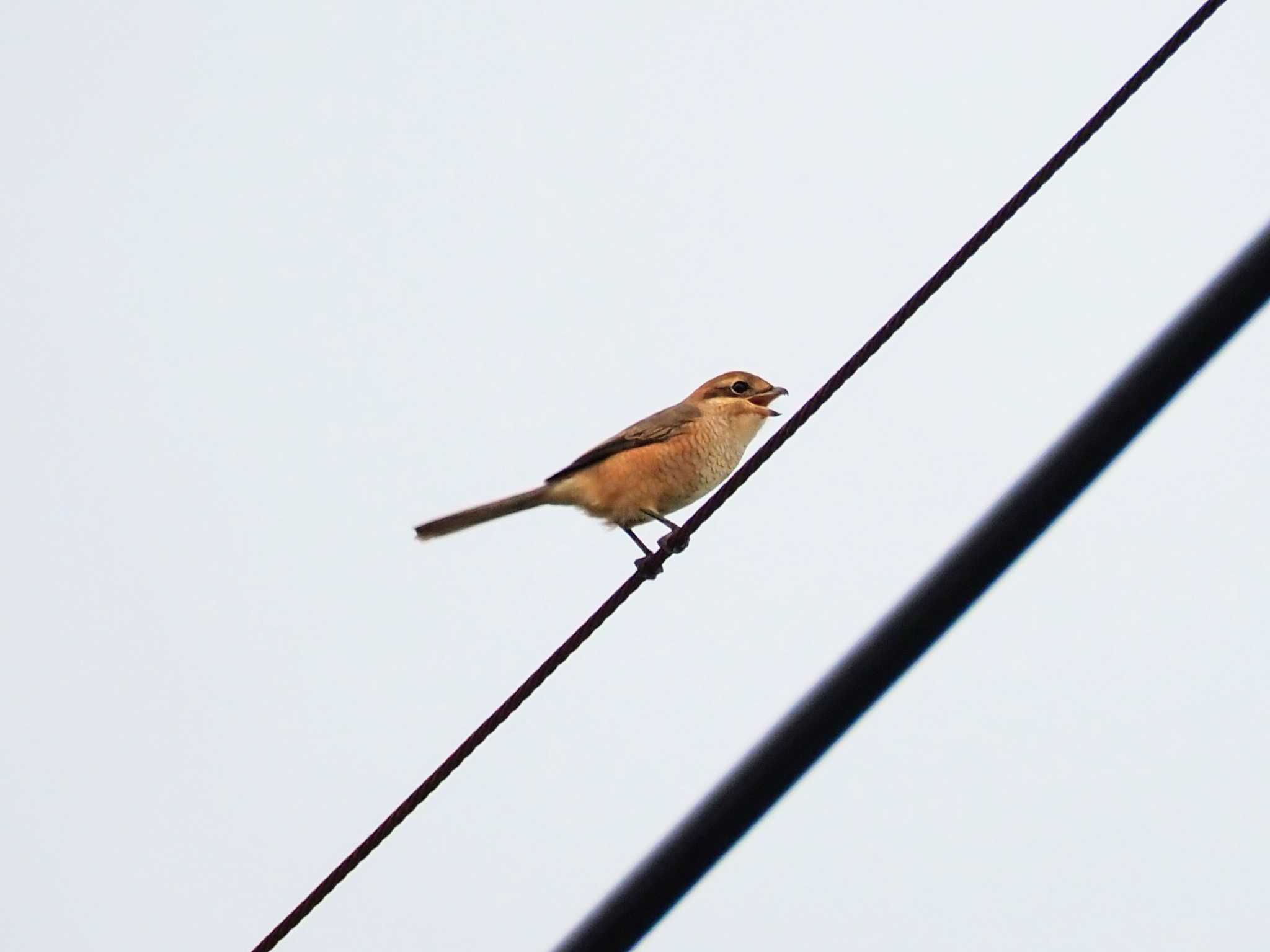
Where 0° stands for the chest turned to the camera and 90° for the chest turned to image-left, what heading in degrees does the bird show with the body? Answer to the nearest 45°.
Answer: approximately 270°

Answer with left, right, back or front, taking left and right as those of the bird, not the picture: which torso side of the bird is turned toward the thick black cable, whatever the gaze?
right
